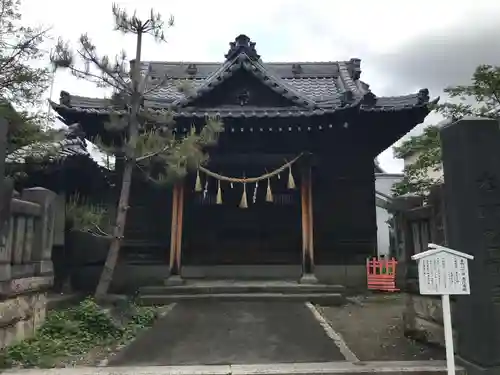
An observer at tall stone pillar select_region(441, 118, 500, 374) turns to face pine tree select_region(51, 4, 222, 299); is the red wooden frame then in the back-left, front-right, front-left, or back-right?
front-right

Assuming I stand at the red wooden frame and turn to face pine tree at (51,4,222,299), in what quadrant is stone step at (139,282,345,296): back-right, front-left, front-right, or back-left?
front-right

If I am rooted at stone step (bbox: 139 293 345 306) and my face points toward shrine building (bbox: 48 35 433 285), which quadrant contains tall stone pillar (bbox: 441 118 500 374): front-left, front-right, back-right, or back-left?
back-right

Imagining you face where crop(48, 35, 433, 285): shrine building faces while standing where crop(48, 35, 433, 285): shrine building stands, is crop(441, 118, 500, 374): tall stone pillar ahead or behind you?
ahead

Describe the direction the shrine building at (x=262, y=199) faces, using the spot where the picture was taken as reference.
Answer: facing the viewer

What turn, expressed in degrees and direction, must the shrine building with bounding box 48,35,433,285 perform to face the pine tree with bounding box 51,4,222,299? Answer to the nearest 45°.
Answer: approximately 45° to its right

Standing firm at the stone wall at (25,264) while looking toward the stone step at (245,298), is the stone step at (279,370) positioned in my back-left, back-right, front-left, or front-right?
front-right

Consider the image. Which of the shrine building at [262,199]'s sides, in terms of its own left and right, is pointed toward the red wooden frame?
left

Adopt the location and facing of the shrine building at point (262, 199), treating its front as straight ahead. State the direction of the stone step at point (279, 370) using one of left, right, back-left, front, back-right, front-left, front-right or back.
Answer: front

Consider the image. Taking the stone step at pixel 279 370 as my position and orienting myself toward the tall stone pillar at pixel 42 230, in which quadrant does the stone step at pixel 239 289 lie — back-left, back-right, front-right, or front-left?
front-right

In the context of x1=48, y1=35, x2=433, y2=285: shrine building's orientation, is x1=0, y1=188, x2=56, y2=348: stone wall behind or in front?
in front
